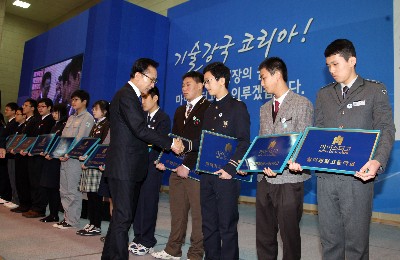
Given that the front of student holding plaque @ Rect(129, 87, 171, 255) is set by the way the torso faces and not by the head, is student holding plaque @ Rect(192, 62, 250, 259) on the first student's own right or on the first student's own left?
on the first student's own left

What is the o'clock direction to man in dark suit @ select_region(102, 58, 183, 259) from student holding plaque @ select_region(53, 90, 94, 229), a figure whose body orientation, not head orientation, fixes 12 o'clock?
The man in dark suit is roughly at 10 o'clock from the student holding plaque.

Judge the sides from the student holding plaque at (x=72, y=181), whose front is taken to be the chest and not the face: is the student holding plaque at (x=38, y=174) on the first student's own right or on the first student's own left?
on the first student's own right

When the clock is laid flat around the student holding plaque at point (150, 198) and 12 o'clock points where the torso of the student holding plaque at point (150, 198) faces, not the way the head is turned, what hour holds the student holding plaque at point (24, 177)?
the student holding plaque at point (24, 177) is roughly at 3 o'clock from the student holding plaque at point (150, 198).

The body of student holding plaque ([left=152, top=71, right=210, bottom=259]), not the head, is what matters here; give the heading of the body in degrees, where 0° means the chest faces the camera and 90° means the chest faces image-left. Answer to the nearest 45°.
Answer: approximately 45°

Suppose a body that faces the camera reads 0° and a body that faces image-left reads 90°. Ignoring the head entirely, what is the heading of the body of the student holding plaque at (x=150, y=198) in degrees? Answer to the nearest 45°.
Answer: approximately 45°

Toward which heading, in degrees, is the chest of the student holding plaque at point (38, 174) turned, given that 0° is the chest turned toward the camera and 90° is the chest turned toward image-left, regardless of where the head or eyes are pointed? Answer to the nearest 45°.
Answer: approximately 45°

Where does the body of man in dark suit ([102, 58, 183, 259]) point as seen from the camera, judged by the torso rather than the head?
to the viewer's right
